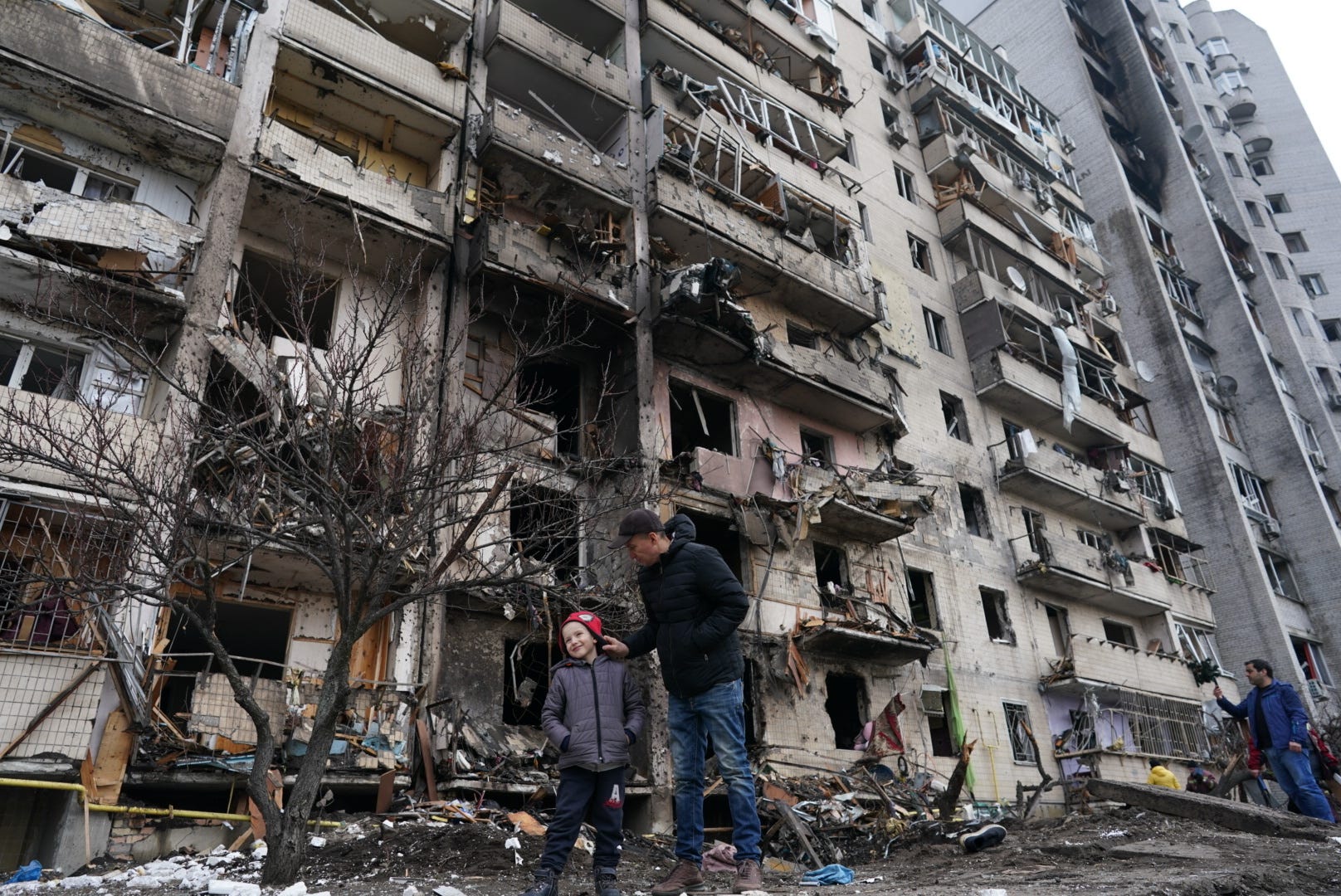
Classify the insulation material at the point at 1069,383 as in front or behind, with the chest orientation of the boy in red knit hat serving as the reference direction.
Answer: behind

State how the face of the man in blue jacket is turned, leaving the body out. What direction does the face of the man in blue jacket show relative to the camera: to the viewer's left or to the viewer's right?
to the viewer's left

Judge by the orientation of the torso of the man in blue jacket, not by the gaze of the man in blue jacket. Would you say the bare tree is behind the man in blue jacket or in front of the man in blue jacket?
in front

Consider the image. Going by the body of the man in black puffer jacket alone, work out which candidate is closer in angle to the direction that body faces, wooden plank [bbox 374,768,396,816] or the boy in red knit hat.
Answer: the boy in red knit hat

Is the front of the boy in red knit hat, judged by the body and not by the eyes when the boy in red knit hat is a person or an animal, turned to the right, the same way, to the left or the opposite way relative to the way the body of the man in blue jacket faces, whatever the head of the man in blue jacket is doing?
to the left

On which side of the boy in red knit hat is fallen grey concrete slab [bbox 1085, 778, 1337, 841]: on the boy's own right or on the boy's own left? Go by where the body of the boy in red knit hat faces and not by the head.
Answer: on the boy's own left

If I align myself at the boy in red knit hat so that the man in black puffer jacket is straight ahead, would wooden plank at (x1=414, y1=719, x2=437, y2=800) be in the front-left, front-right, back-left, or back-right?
back-left

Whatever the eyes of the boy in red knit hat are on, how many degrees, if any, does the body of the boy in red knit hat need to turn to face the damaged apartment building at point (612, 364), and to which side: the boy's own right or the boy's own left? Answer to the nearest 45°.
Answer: approximately 180°

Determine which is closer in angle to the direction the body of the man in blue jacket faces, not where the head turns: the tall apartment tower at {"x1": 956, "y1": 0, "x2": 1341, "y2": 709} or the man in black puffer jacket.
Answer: the man in black puffer jacket

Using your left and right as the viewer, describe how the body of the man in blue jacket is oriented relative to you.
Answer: facing the viewer and to the left of the viewer

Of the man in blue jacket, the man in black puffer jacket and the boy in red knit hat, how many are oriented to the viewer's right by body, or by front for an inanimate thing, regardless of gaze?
0

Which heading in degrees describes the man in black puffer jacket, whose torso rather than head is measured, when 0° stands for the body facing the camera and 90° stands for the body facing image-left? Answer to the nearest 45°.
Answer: approximately 45°

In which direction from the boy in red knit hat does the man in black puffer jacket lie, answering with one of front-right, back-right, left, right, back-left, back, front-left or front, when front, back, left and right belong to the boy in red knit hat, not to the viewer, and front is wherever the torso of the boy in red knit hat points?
left

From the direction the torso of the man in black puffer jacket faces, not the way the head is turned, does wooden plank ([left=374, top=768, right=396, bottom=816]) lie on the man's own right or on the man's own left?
on the man's own right

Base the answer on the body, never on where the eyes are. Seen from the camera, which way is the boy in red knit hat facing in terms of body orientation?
toward the camera

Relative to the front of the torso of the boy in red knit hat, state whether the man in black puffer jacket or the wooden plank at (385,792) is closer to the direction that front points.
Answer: the man in black puffer jacket
